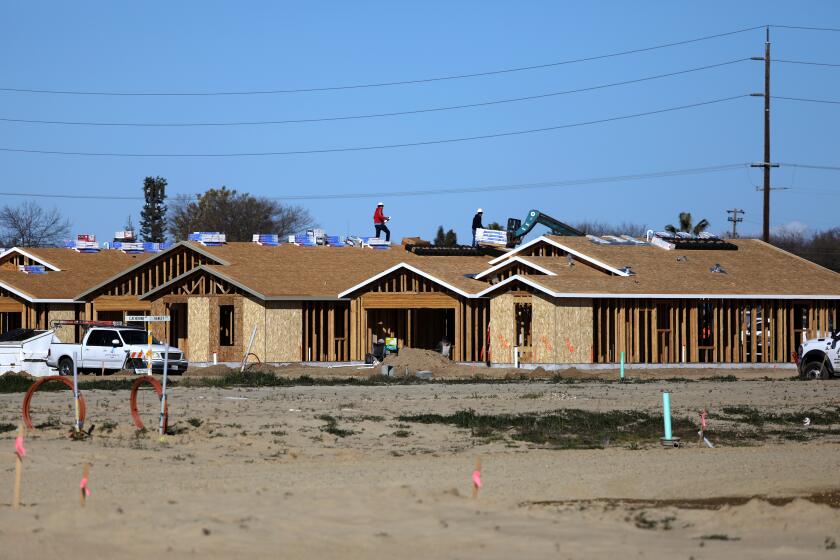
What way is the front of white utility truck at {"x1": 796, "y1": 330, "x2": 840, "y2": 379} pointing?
to the viewer's left

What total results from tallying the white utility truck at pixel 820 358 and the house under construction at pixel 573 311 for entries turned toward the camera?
1

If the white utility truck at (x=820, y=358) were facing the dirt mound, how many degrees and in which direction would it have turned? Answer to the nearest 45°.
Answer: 0° — it already faces it

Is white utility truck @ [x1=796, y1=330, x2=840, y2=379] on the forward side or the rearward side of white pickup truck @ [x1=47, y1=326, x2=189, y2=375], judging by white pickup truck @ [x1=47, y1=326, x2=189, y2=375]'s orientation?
on the forward side

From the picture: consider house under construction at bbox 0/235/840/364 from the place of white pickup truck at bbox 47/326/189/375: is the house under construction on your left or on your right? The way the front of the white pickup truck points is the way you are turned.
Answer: on your left

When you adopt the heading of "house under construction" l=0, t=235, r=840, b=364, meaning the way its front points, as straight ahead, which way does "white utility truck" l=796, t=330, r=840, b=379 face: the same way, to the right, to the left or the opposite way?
to the right

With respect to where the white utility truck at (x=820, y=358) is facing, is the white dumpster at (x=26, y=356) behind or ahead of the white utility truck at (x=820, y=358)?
ahead

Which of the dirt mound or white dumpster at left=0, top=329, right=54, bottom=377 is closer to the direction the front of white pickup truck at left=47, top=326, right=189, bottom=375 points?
the dirt mound

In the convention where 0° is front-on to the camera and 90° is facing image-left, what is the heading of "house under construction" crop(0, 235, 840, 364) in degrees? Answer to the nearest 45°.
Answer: approximately 0°

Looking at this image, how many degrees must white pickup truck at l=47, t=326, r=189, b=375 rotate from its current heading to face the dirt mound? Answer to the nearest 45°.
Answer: approximately 45° to its left

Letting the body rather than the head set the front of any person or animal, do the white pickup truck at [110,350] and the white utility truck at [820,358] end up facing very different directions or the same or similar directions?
very different directions

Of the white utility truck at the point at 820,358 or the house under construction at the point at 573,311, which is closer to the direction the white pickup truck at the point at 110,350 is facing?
the white utility truck
